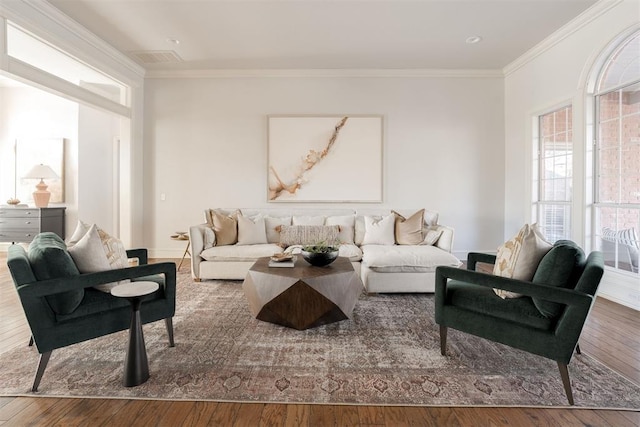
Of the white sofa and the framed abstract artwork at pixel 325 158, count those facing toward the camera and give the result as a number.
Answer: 2

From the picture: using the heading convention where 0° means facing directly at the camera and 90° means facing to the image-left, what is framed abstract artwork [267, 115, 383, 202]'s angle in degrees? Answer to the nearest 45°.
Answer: approximately 0°

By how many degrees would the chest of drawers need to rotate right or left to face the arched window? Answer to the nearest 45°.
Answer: approximately 90° to its left

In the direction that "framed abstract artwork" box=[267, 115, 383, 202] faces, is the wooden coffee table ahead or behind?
ahead

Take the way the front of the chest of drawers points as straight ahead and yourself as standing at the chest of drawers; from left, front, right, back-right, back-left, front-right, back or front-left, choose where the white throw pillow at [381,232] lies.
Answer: left

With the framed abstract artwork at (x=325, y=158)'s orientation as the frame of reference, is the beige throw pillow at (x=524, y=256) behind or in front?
in front

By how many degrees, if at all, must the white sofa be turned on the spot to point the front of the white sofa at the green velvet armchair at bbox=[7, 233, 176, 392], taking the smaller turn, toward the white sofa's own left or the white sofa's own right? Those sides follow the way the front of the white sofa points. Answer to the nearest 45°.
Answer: approximately 45° to the white sofa's own right

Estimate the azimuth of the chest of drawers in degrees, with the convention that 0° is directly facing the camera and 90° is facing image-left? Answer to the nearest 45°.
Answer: approximately 45°

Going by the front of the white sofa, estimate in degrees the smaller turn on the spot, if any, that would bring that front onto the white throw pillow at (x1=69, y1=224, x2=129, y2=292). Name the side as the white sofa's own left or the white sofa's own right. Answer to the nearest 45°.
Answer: approximately 45° to the white sofa's own right

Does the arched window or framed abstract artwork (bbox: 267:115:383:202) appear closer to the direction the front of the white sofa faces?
the arched window

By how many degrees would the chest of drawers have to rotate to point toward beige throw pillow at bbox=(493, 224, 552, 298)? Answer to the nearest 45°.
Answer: approximately 45° to its left
